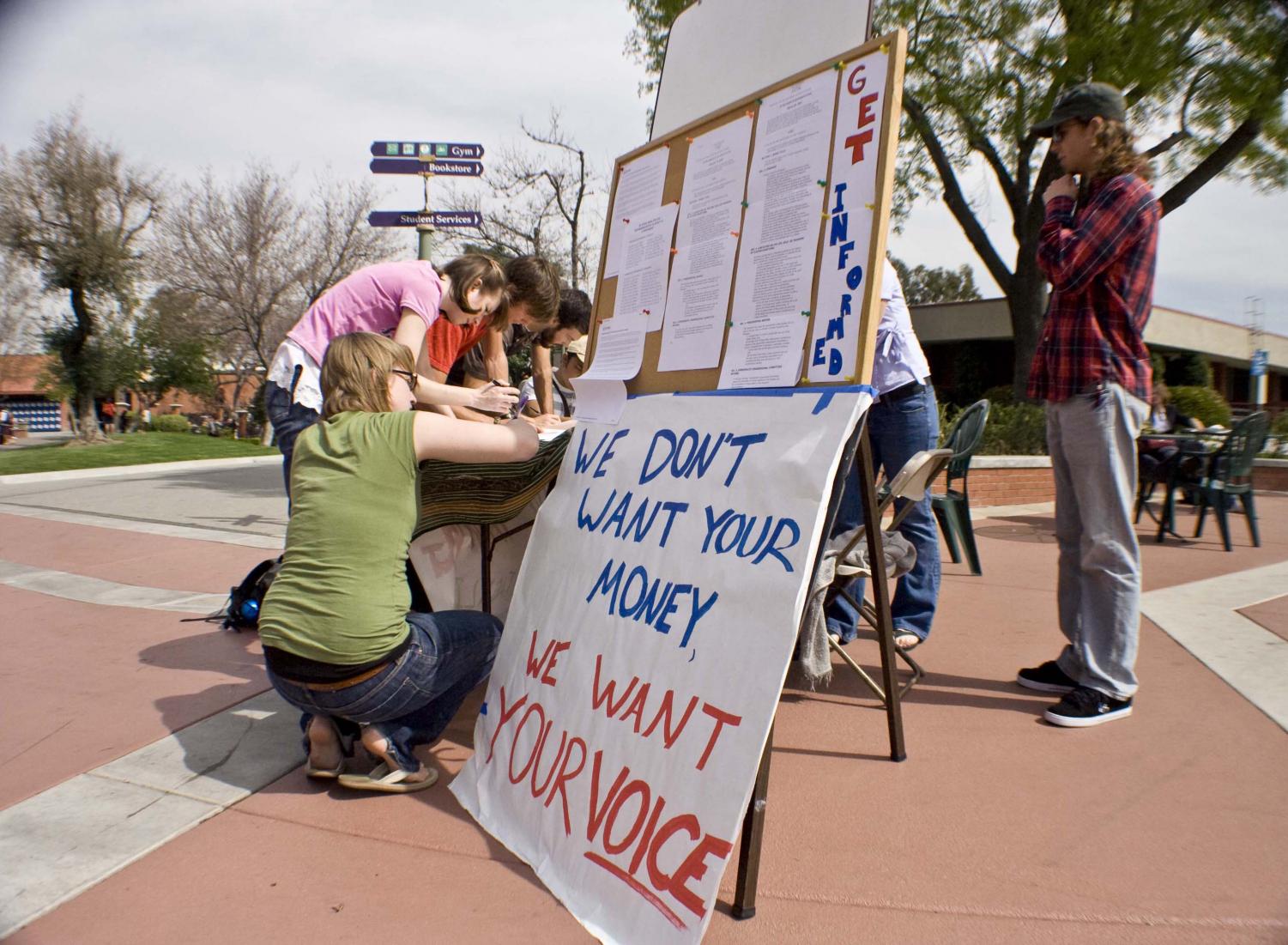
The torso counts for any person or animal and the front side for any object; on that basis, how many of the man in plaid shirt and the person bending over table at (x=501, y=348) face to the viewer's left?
1

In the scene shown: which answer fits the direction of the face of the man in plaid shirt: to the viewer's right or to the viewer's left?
to the viewer's left

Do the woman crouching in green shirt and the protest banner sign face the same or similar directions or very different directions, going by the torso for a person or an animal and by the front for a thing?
very different directions

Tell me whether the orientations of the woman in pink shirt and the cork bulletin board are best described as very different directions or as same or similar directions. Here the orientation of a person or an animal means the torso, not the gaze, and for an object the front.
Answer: very different directions

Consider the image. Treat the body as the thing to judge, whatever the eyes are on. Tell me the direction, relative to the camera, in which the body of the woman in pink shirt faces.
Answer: to the viewer's right

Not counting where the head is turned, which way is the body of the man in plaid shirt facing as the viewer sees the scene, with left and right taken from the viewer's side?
facing to the left of the viewer

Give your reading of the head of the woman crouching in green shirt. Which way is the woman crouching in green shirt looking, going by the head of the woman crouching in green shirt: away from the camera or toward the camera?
away from the camera

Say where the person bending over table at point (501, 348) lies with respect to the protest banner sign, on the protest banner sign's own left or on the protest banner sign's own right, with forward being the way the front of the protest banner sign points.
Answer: on the protest banner sign's own right

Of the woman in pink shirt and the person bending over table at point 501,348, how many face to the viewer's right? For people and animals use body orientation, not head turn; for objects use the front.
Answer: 2

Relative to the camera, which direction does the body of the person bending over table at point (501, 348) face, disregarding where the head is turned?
to the viewer's right

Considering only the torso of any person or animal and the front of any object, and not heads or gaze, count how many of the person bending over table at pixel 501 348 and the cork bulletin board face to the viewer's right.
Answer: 1
